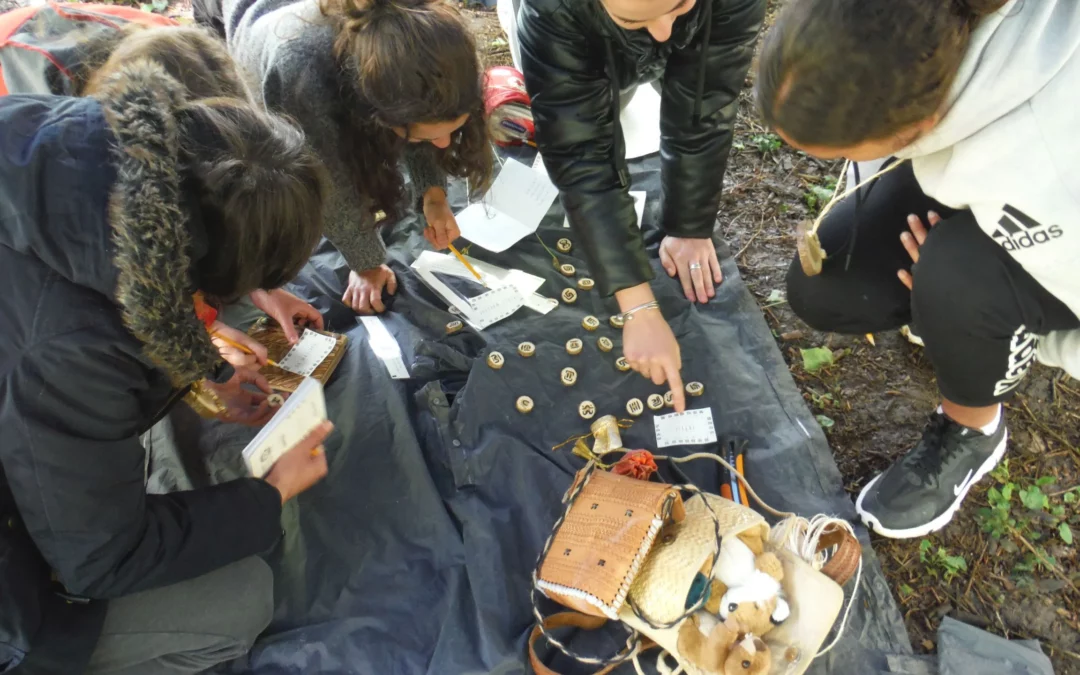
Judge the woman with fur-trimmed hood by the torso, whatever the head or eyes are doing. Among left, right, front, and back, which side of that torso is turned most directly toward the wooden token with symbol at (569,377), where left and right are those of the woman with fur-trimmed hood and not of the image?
front

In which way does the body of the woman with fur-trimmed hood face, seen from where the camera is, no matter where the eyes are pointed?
to the viewer's right

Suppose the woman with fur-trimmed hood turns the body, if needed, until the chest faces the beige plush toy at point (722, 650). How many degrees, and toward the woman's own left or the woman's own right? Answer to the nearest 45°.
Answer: approximately 45° to the woman's own right

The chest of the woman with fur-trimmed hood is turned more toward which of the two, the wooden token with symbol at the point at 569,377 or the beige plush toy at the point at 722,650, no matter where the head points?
the wooden token with symbol

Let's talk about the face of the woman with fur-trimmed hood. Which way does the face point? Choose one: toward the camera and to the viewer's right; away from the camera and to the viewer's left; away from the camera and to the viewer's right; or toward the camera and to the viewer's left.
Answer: away from the camera and to the viewer's right

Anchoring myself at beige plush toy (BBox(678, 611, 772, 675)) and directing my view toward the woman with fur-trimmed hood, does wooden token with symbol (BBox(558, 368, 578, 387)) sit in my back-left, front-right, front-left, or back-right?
front-right

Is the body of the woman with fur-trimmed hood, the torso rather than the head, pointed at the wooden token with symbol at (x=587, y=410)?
yes

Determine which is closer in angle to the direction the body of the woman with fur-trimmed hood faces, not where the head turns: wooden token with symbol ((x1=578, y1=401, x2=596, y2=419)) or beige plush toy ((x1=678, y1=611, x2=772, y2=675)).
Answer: the wooden token with symbol
